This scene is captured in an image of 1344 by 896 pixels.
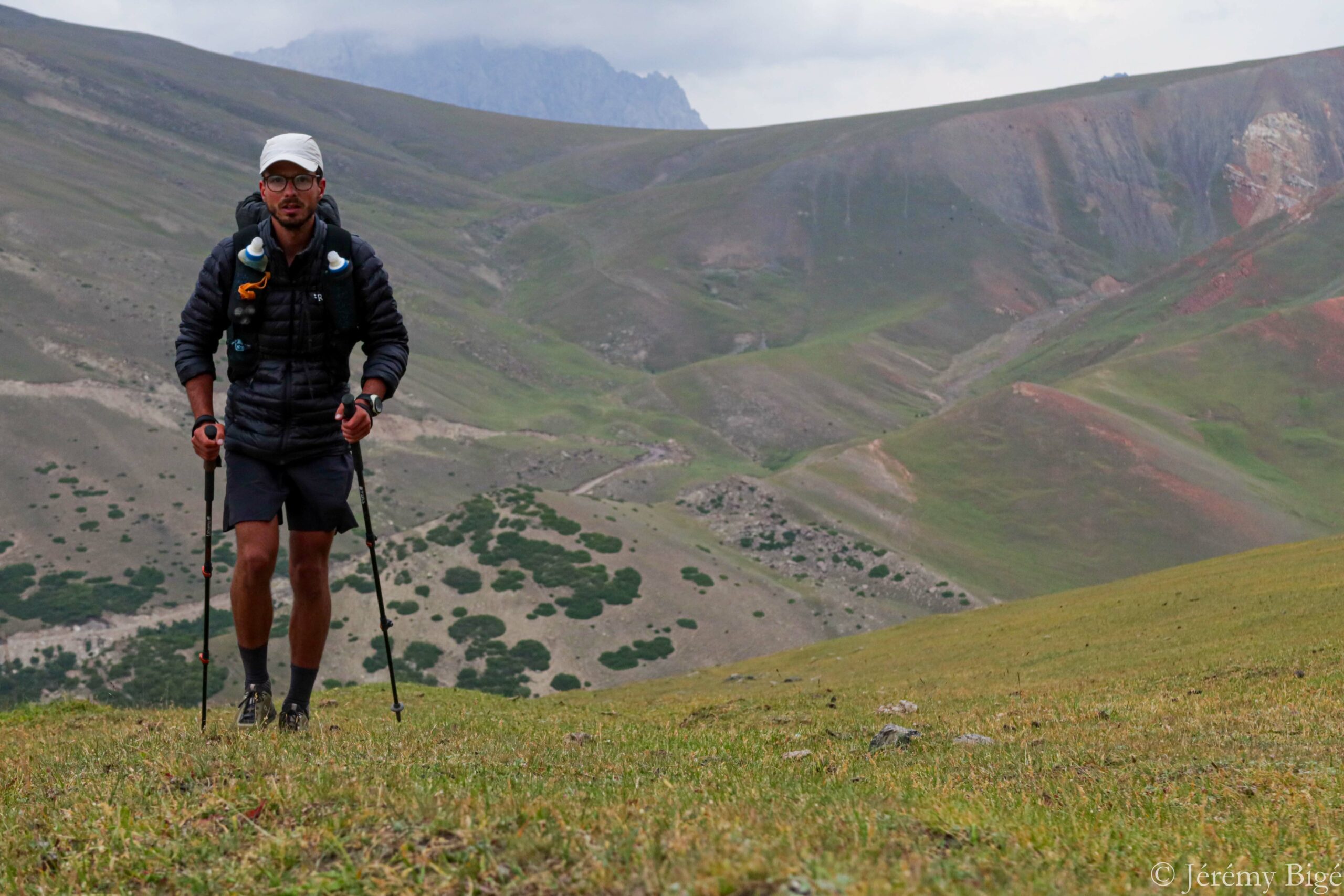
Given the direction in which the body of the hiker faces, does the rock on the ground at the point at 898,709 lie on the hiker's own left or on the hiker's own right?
on the hiker's own left

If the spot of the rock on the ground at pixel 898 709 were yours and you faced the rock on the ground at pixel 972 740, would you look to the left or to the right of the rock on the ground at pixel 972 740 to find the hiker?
right

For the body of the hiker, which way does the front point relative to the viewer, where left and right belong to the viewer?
facing the viewer

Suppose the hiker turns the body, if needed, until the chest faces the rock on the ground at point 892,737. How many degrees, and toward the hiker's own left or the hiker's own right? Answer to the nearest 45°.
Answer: approximately 90° to the hiker's own left

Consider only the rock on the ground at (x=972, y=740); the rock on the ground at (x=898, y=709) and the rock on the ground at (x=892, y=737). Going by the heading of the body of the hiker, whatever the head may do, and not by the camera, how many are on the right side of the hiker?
0

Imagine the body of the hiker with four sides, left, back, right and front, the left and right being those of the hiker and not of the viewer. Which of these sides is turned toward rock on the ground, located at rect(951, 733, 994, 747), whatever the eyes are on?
left
